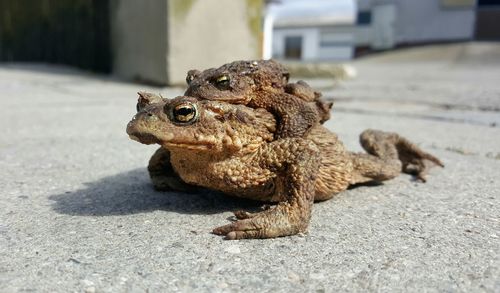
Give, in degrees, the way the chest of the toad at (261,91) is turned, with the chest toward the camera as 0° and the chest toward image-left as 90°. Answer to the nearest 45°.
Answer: approximately 45°

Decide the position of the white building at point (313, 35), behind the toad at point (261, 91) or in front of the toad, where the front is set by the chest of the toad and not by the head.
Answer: behind

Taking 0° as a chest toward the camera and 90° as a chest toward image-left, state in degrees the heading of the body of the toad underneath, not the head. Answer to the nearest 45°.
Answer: approximately 45°

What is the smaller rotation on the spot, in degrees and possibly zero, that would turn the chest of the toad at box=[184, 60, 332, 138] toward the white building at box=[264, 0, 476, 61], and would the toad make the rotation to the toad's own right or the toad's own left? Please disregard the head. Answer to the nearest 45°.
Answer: approximately 135° to the toad's own right
